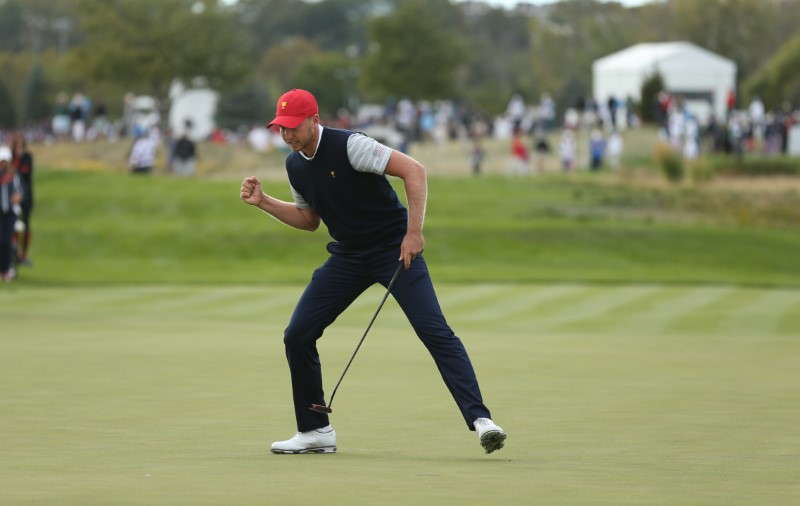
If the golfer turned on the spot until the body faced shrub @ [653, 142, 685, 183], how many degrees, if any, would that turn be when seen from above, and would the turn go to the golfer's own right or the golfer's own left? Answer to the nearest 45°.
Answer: approximately 135° to the golfer's own right

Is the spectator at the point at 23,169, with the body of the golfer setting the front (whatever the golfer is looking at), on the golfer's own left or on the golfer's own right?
on the golfer's own right

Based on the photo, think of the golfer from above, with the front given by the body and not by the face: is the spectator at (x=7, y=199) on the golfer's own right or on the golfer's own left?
on the golfer's own right

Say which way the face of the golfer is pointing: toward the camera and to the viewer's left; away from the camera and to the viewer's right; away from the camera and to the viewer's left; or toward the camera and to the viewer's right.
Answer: toward the camera and to the viewer's left

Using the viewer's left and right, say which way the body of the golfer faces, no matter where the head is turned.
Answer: facing the viewer and to the left of the viewer

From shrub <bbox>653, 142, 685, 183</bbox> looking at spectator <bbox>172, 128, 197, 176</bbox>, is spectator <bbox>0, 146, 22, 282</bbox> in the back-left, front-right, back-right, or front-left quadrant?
front-left

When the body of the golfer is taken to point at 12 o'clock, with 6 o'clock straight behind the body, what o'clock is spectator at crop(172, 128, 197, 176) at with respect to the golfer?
The spectator is roughly at 4 o'clock from the golfer.
